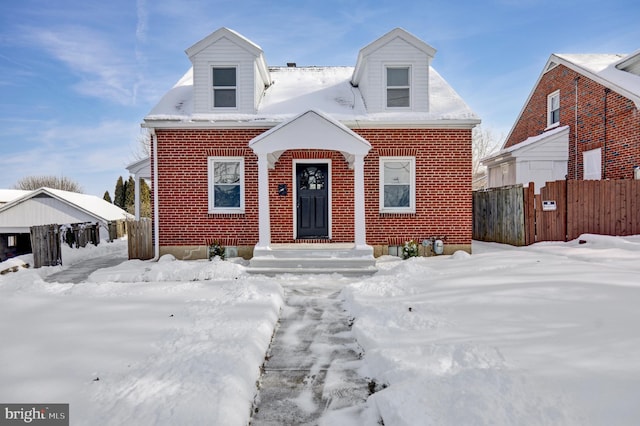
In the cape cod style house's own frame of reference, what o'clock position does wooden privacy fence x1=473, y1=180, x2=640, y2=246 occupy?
The wooden privacy fence is roughly at 9 o'clock from the cape cod style house.

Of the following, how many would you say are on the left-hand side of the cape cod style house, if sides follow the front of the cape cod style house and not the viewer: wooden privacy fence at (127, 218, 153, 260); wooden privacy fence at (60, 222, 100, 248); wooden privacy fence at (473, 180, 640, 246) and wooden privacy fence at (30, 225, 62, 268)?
1

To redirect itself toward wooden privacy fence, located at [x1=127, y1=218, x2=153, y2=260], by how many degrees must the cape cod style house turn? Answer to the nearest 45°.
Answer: approximately 90° to its right

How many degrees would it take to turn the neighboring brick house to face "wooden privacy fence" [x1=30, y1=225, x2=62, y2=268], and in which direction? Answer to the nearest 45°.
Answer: approximately 90° to its right

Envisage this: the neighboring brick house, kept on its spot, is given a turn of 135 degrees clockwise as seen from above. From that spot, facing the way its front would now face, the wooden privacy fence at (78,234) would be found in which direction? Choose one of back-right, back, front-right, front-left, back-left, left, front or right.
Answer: front-left

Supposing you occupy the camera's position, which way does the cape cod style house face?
facing the viewer

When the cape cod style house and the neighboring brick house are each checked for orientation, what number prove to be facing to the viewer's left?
0

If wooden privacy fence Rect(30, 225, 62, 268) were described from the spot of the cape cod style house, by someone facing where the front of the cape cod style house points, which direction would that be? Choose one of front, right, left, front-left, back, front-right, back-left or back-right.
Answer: right

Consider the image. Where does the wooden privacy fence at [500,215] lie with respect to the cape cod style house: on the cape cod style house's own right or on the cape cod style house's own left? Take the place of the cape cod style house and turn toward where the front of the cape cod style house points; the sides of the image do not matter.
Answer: on the cape cod style house's own left

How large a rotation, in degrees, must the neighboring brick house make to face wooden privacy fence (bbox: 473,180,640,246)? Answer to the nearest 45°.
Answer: approximately 45° to its right

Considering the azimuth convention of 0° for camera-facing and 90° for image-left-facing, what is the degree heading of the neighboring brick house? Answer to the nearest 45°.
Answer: approximately 315°

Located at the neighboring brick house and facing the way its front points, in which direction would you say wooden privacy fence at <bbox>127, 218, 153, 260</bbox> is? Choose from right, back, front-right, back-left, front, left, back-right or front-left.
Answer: right
